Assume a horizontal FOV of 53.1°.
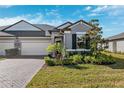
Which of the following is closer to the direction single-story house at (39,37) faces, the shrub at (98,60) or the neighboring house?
the shrub

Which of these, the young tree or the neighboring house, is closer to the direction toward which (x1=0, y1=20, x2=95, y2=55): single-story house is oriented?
the young tree

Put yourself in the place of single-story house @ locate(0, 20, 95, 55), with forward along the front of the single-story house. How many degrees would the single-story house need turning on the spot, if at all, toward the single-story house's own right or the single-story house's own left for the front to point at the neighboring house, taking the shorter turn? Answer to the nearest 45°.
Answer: approximately 90° to the single-story house's own left

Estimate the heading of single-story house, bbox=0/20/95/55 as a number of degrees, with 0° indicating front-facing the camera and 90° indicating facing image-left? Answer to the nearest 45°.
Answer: approximately 0°

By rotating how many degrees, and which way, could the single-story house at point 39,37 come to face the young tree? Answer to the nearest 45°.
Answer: approximately 45° to its left

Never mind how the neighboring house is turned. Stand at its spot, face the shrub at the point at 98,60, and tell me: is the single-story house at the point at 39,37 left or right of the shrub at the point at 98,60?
right
